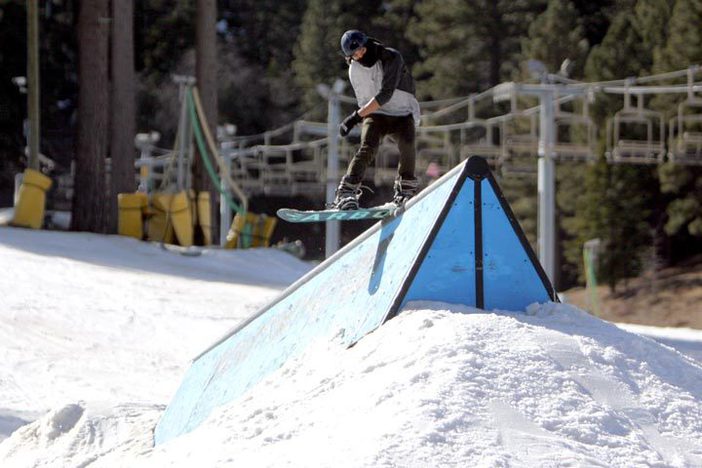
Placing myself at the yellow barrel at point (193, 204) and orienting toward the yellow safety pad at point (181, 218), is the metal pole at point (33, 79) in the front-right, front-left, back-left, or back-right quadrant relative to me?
front-right

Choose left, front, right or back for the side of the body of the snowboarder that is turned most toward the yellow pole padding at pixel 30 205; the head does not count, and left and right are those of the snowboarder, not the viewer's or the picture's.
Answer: right

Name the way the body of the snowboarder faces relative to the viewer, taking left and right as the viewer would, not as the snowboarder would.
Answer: facing the viewer and to the left of the viewer

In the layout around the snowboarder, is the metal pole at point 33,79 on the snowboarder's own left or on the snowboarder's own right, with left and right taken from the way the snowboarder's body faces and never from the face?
on the snowboarder's own right

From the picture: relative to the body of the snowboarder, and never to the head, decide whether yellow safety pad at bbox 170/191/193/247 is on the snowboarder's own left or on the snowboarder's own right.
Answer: on the snowboarder's own right

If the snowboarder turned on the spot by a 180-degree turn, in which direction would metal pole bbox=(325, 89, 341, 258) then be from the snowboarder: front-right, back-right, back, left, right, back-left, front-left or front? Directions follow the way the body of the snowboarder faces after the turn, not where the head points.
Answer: front-left

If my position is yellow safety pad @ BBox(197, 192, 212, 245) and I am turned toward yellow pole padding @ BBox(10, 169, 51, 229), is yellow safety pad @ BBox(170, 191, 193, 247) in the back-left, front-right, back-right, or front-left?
front-left
